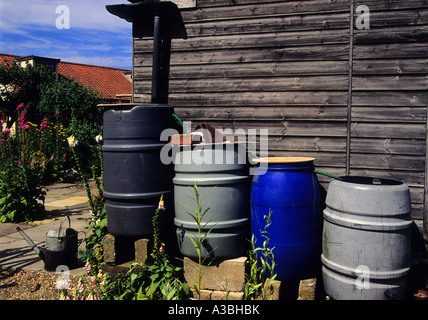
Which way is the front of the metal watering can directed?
to the viewer's left

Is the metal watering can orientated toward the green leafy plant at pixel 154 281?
no

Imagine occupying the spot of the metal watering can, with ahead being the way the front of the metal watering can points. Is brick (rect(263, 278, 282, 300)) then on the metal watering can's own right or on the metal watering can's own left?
on the metal watering can's own left

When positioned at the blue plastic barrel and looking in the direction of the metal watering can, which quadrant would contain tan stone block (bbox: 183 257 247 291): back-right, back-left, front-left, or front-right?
front-left

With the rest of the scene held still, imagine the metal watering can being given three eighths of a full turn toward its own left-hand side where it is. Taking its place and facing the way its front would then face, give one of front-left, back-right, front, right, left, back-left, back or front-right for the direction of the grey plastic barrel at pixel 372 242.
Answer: front

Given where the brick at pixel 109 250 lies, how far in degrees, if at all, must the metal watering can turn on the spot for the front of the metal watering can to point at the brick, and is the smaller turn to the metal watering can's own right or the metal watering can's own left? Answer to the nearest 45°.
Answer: approximately 135° to the metal watering can's own left

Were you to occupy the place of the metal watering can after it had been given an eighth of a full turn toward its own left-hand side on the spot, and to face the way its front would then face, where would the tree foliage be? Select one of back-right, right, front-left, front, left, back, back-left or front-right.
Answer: back-right

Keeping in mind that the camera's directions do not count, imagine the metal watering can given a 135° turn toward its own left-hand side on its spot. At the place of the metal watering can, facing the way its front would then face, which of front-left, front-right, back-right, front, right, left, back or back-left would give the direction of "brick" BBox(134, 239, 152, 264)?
front

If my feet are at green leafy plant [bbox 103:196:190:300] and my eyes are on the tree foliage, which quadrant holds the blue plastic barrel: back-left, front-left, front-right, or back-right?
back-right

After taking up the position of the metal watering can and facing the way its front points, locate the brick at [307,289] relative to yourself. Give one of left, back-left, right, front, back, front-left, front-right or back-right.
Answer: back-left

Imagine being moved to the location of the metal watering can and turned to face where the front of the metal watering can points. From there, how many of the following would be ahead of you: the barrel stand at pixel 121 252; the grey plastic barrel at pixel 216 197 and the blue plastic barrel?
0

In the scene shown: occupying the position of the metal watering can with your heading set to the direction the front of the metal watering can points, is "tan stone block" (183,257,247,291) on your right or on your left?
on your left

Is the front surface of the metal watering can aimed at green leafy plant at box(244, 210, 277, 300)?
no

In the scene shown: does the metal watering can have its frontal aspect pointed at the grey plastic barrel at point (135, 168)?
no
